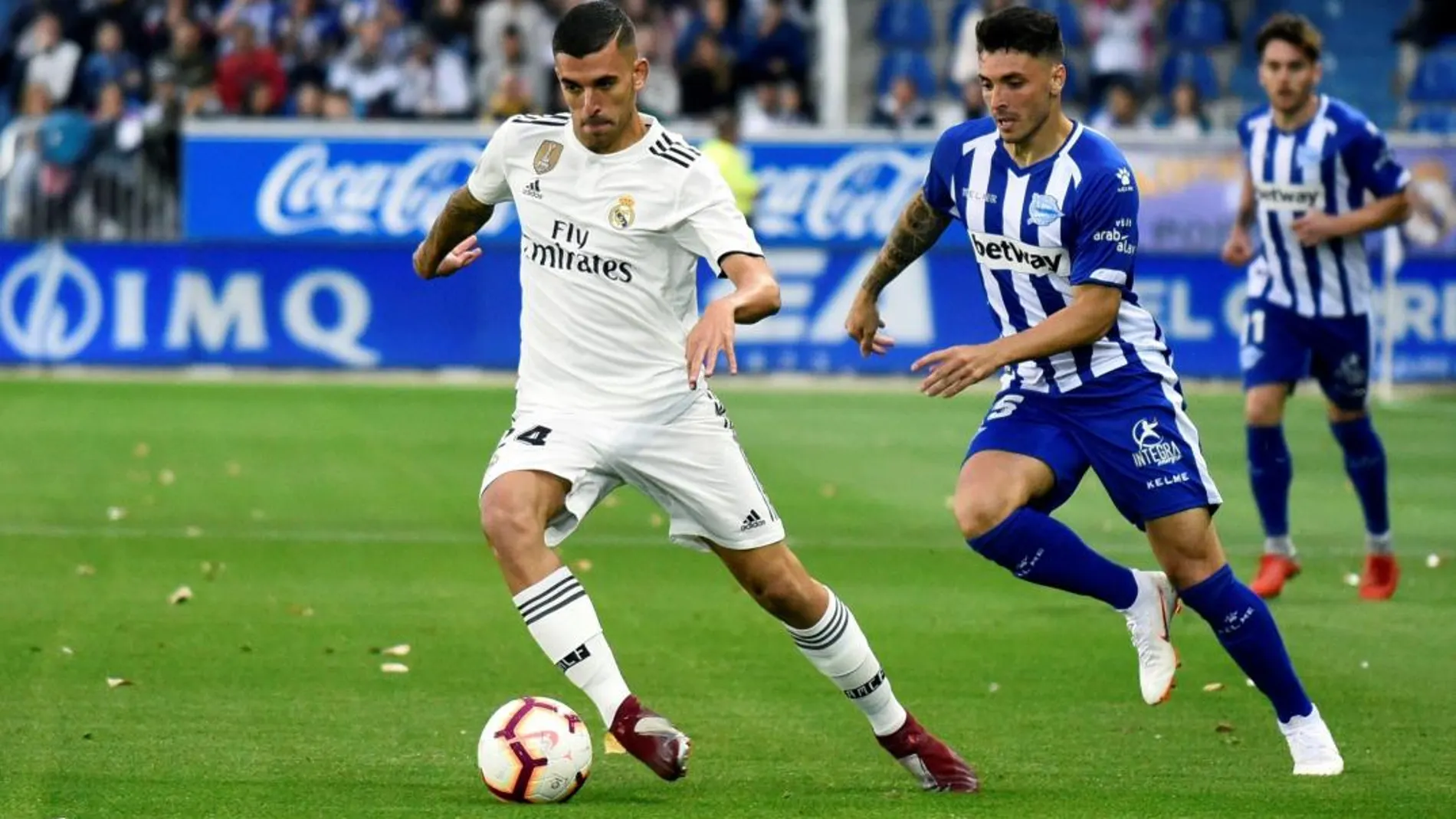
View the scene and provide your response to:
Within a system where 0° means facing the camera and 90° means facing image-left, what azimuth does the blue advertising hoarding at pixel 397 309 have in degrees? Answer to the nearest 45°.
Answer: approximately 0°

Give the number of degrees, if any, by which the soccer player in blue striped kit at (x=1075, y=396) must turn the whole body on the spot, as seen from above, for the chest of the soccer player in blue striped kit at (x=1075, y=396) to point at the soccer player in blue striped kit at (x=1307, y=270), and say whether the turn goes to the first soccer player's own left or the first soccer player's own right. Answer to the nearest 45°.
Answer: approximately 135° to the first soccer player's own right

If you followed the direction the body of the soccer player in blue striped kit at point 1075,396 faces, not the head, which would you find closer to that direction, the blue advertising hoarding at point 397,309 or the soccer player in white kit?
the soccer player in white kit

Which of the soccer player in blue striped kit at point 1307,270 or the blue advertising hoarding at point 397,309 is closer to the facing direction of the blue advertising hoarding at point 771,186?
the soccer player in blue striped kit

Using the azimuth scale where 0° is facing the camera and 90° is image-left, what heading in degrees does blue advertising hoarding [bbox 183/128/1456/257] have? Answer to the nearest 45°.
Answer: approximately 0°

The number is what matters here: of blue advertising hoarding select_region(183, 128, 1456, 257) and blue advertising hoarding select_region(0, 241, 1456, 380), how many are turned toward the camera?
2

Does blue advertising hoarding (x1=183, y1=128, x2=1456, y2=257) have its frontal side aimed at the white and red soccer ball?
yes
